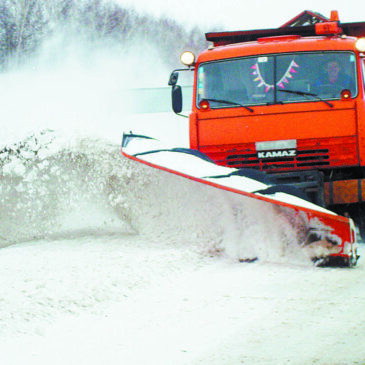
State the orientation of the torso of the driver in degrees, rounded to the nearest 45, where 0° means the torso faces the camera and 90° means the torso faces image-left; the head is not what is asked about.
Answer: approximately 0°
